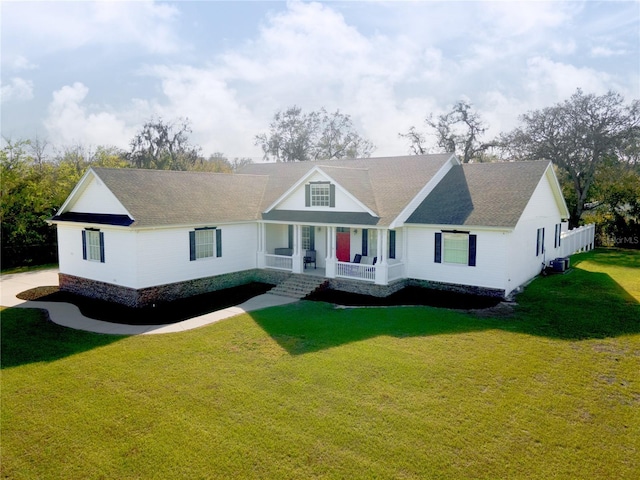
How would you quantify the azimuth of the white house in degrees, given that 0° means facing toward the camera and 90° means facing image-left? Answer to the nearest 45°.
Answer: approximately 45°

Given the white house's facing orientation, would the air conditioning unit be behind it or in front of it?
behind

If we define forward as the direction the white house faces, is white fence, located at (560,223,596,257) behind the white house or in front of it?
behind

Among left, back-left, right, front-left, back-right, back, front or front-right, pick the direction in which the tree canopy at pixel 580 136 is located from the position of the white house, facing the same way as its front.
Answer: back
